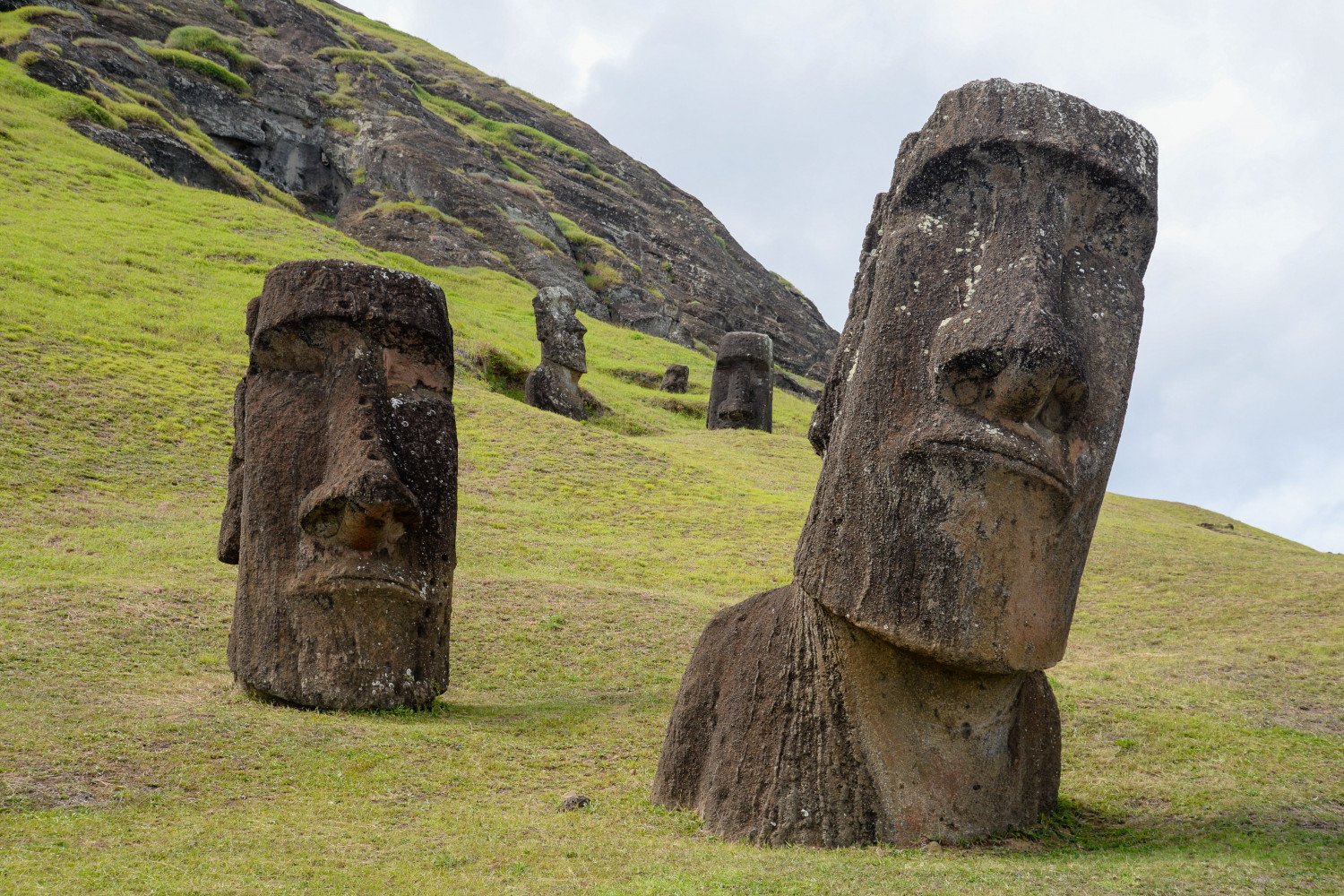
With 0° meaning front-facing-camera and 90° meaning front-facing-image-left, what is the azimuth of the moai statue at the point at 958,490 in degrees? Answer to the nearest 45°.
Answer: approximately 315°

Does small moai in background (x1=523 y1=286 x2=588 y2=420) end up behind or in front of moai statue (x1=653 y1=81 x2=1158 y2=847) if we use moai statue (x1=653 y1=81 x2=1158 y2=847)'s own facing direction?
behind

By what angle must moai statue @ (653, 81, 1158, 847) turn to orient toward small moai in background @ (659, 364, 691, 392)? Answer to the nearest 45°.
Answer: approximately 135° to its left

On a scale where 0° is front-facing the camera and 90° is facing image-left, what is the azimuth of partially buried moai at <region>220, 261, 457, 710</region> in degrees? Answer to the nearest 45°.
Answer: approximately 315°

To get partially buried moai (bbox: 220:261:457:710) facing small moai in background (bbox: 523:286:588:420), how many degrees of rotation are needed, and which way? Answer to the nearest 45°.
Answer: approximately 135° to its left

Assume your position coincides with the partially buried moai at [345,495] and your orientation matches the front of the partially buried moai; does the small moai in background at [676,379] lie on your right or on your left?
on your left
